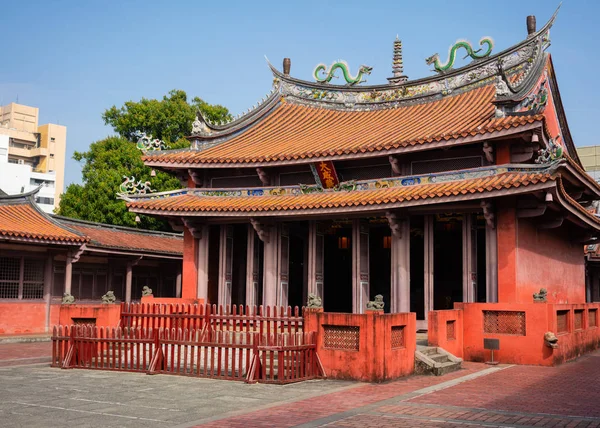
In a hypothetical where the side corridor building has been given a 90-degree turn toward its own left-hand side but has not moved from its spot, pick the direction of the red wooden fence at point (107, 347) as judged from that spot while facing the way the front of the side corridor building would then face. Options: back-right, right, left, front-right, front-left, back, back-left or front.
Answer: back-right

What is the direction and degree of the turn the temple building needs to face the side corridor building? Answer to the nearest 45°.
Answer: approximately 45° to its right

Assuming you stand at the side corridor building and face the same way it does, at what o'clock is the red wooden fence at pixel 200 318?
The red wooden fence is roughly at 1 o'clock from the side corridor building.

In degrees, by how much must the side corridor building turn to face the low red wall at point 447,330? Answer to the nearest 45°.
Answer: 0° — it already faces it

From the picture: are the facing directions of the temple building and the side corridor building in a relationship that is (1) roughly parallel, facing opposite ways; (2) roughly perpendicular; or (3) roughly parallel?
roughly perpendicular

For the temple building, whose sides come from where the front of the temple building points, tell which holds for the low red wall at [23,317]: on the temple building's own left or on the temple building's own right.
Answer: on the temple building's own right

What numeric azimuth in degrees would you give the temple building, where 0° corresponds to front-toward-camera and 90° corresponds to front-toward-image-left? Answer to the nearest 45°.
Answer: approximately 45°

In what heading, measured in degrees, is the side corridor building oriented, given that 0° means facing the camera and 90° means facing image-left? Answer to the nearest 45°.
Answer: approximately 315°

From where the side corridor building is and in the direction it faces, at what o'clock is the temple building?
The temple building is roughly at 12 o'clock from the side corridor building.

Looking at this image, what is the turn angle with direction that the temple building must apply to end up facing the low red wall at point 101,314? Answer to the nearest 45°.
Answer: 0° — it already faces it

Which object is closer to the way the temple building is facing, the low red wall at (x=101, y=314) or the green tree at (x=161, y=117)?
the low red wall

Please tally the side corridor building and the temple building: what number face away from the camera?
0

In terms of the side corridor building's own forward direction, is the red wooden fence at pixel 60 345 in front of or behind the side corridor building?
in front

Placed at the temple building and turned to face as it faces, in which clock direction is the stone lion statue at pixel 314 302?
The stone lion statue is roughly at 11 o'clock from the temple building.
